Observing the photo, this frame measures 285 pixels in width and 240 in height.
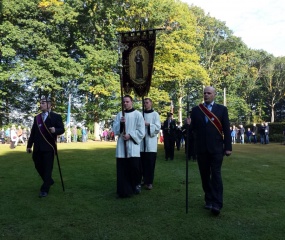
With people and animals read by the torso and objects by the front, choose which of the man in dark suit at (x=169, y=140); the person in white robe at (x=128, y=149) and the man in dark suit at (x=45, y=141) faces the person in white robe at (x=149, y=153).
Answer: the man in dark suit at (x=169, y=140)

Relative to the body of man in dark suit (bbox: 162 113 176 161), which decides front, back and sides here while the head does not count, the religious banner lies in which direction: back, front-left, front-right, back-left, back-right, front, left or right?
front

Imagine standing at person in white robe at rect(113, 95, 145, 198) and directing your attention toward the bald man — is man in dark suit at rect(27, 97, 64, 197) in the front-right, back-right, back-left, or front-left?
back-right

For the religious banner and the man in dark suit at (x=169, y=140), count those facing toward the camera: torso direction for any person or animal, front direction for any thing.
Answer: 2

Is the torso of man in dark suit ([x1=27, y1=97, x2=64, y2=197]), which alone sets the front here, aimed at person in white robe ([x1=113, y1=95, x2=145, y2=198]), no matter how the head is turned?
no

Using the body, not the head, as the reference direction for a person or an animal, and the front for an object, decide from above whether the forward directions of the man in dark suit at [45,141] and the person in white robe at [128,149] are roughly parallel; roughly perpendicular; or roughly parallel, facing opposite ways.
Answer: roughly parallel

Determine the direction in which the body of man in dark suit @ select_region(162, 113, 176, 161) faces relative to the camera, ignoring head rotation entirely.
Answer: toward the camera

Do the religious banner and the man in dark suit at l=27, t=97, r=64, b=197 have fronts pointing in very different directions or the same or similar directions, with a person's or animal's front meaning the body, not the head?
same or similar directions

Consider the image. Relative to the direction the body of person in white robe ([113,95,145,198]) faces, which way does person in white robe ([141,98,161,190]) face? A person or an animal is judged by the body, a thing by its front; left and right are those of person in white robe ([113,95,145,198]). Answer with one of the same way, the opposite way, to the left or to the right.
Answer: the same way

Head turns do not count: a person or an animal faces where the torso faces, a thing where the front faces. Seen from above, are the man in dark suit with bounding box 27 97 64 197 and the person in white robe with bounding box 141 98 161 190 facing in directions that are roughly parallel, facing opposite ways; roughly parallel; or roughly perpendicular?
roughly parallel

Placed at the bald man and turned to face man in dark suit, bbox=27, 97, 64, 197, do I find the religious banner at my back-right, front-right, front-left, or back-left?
front-right

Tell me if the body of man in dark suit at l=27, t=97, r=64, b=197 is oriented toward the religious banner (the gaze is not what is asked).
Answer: no

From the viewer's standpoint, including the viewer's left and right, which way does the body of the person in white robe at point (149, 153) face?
facing the viewer and to the left of the viewer

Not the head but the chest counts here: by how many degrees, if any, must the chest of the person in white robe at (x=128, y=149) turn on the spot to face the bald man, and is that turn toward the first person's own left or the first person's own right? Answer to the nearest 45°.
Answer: approximately 90° to the first person's own left

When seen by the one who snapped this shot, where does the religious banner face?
facing the viewer

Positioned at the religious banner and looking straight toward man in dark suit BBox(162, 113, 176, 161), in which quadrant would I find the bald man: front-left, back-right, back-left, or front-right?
back-right
